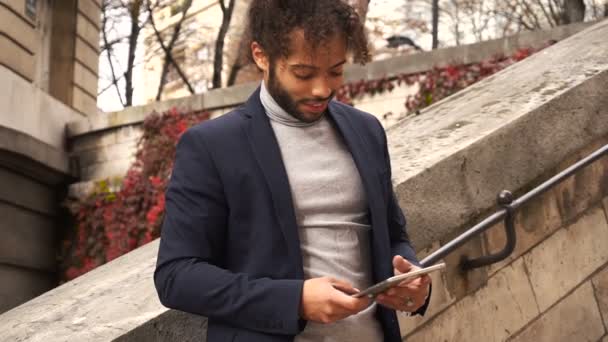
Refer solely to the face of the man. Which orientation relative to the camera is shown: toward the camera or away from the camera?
toward the camera

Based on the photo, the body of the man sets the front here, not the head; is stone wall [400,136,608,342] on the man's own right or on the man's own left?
on the man's own left

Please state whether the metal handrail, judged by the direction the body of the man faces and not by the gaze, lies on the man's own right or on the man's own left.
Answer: on the man's own left

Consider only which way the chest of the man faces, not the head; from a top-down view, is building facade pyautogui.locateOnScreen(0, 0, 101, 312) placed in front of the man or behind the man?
behind

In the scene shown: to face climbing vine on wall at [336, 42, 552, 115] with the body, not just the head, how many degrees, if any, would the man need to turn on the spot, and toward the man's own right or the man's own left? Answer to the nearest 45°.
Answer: approximately 135° to the man's own left

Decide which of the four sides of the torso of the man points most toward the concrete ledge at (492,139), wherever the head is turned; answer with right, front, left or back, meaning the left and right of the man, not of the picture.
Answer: left
